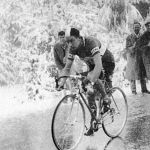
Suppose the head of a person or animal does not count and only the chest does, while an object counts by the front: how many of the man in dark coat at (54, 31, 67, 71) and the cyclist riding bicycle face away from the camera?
0

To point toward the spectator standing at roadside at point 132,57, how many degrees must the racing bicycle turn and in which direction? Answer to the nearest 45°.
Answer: approximately 135° to its right

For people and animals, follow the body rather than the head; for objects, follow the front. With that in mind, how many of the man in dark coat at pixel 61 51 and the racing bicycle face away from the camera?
0

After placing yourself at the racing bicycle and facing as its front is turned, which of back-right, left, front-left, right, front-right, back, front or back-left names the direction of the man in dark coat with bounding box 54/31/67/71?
back-right

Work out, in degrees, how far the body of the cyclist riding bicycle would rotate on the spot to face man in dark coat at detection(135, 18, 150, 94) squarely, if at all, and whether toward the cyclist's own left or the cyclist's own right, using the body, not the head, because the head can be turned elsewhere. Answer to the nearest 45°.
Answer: approximately 135° to the cyclist's own right

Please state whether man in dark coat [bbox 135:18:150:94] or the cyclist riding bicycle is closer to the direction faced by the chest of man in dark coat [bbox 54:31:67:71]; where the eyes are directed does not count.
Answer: the cyclist riding bicycle

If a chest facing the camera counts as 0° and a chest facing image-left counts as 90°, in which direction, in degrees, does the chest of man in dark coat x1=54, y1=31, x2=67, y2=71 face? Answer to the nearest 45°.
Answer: approximately 315°

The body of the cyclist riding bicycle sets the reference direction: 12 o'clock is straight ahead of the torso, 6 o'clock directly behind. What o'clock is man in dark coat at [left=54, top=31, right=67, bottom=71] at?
The man in dark coat is roughly at 4 o'clock from the cyclist riding bicycle.

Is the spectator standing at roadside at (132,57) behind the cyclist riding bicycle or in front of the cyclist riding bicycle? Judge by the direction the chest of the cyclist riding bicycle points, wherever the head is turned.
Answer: behind

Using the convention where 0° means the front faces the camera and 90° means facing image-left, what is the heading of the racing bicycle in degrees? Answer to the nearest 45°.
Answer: approximately 45°

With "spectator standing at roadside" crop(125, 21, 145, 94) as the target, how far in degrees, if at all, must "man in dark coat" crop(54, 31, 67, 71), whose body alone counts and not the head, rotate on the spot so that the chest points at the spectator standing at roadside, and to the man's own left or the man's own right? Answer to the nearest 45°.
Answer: approximately 90° to the man's own left

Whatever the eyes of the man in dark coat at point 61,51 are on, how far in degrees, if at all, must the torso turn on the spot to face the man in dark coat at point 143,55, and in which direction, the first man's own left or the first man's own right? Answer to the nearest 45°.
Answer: approximately 90° to the first man's own left
